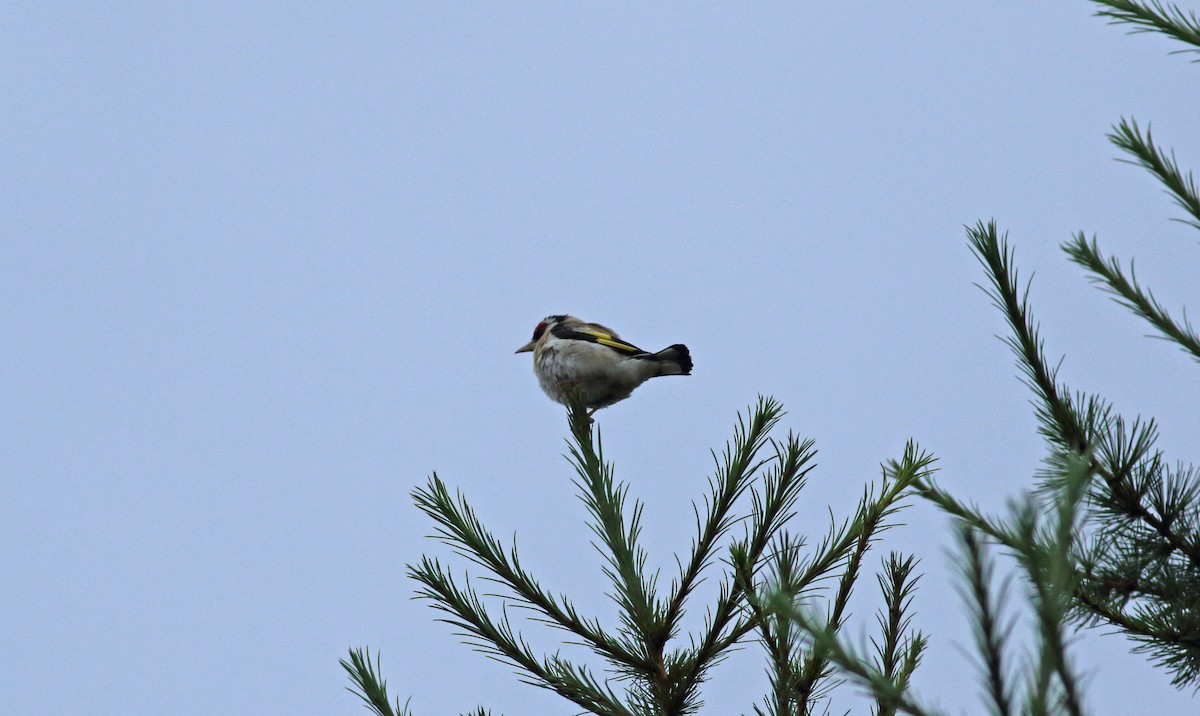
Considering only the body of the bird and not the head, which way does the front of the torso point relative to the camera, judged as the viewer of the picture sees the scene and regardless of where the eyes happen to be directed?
to the viewer's left
